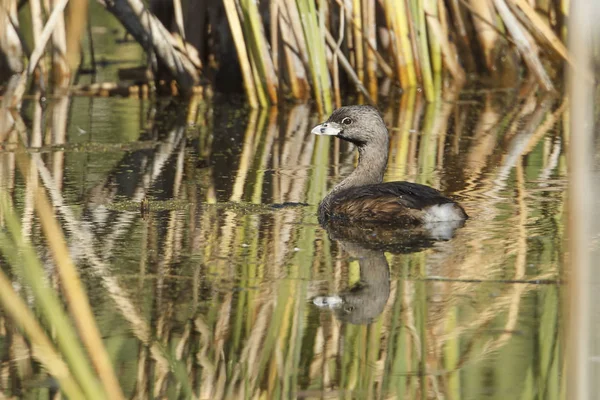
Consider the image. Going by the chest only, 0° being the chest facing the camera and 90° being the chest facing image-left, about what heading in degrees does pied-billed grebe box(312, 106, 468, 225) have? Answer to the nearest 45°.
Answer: approximately 90°

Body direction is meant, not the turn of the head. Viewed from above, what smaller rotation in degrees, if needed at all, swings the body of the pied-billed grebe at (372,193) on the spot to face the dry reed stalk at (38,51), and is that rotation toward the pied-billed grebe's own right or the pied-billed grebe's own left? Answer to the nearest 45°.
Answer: approximately 45° to the pied-billed grebe's own right

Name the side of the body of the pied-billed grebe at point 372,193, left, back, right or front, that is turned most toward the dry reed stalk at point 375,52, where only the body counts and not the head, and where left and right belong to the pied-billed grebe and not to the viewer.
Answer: right

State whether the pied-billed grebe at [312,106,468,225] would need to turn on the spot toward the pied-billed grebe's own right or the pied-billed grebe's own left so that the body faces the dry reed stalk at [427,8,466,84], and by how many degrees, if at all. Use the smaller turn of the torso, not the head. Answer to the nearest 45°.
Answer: approximately 90° to the pied-billed grebe's own right

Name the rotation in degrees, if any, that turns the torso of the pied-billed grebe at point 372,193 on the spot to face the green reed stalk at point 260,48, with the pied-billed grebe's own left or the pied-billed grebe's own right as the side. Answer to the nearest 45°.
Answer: approximately 90° to the pied-billed grebe's own right

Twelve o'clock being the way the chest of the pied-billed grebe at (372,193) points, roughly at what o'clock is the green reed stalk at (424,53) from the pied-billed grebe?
The green reed stalk is roughly at 3 o'clock from the pied-billed grebe.

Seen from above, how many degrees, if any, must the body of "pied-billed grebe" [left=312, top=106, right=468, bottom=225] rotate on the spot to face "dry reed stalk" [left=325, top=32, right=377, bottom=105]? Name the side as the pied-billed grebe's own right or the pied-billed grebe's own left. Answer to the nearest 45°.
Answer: approximately 90° to the pied-billed grebe's own right

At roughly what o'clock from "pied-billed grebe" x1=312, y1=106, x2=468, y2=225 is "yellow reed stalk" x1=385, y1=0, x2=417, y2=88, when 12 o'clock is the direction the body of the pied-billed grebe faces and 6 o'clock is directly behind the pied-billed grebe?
The yellow reed stalk is roughly at 3 o'clock from the pied-billed grebe.

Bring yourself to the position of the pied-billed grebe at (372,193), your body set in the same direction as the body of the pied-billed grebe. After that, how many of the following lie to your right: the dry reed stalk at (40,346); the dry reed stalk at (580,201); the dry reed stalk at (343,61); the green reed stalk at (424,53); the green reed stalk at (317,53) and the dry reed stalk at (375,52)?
4

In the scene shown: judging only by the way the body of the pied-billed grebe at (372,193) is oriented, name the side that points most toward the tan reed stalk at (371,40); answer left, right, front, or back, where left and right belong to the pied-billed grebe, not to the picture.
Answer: right

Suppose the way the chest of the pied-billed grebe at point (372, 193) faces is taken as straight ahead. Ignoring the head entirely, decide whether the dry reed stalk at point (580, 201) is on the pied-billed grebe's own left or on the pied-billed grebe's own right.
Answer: on the pied-billed grebe's own left
